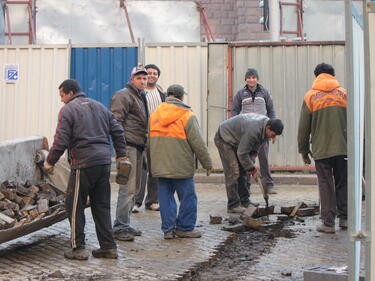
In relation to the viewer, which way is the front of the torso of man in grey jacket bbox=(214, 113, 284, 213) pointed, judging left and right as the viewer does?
facing to the right of the viewer

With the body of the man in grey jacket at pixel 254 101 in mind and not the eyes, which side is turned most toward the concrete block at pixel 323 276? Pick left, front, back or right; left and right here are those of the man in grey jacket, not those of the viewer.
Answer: front

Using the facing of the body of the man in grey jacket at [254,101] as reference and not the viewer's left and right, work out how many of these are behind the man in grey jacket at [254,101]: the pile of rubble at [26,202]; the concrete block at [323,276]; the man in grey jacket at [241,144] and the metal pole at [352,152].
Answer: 0

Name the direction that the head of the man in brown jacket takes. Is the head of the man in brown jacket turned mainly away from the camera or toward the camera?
toward the camera

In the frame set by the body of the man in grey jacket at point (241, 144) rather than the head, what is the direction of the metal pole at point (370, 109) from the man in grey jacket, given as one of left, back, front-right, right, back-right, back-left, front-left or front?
right

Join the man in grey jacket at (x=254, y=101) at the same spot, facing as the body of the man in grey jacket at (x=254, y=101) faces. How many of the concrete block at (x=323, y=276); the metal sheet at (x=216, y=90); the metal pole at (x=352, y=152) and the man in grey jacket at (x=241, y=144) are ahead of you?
3

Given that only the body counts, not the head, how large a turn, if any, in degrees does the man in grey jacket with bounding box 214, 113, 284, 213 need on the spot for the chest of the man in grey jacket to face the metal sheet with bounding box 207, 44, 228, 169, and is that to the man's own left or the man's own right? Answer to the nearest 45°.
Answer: approximately 90° to the man's own left

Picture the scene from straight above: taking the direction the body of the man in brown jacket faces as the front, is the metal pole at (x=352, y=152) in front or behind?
in front

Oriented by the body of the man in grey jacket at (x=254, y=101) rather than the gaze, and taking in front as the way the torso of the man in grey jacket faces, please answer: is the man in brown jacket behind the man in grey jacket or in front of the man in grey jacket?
in front

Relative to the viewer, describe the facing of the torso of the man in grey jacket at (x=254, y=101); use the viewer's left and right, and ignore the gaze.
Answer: facing the viewer

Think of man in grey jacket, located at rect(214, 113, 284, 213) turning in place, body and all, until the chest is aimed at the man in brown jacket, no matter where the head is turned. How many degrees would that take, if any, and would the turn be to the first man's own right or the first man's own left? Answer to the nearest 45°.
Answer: approximately 135° to the first man's own right

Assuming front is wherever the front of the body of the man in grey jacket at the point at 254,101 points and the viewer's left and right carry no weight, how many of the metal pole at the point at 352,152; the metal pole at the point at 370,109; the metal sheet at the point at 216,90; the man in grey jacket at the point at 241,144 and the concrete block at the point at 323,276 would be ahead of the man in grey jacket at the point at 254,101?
4
